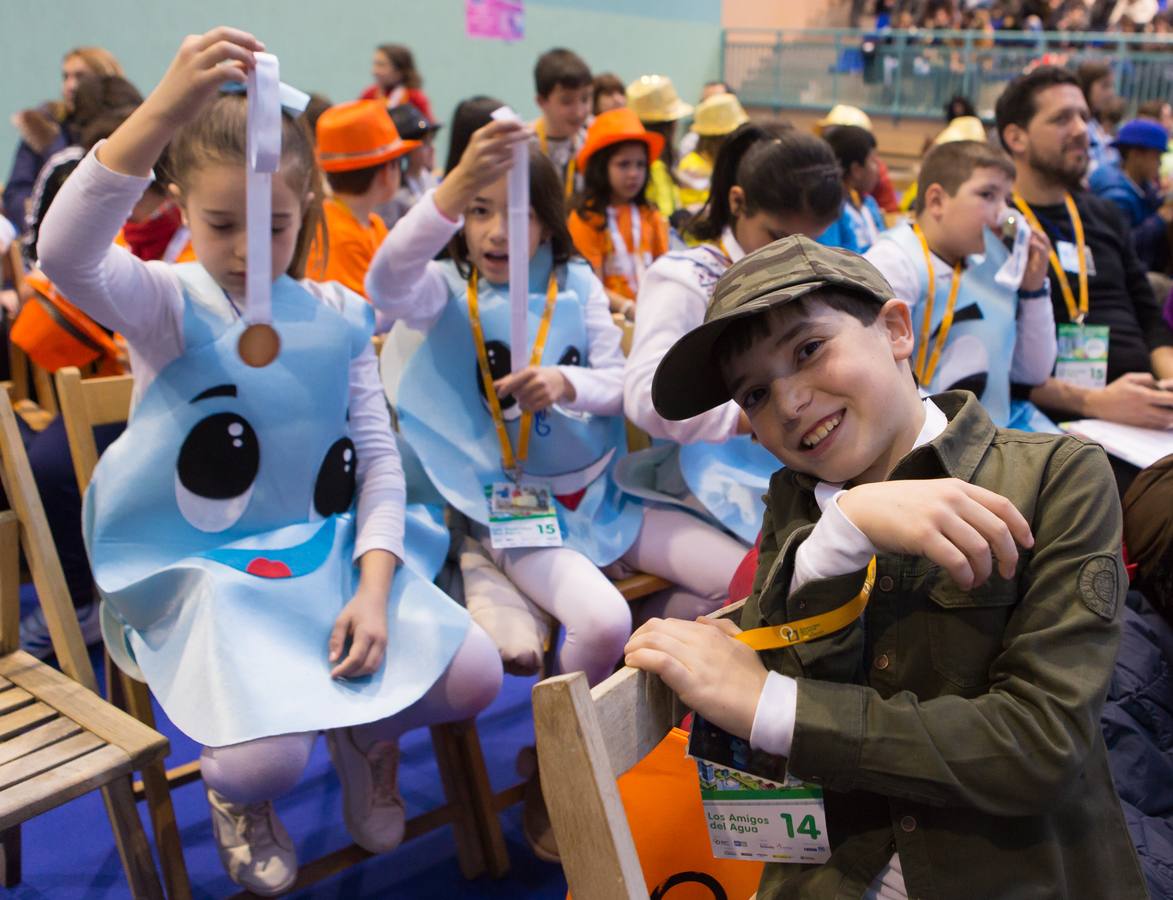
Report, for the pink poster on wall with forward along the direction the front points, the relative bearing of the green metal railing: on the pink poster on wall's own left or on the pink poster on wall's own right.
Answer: on the pink poster on wall's own left

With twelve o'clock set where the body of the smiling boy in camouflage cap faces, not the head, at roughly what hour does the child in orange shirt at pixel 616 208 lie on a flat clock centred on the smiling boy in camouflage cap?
The child in orange shirt is roughly at 4 o'clock from the smiling boy in camouflage cap.

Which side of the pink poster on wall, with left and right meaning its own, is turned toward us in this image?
front

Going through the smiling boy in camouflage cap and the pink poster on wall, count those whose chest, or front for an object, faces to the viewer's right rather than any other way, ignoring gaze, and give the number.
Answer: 0

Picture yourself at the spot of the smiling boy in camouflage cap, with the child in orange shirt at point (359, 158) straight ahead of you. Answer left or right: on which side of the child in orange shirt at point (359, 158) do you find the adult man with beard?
right

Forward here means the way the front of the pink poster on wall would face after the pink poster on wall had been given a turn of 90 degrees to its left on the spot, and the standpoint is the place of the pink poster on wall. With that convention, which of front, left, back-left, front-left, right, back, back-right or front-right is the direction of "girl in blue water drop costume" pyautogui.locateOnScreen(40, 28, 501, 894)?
right

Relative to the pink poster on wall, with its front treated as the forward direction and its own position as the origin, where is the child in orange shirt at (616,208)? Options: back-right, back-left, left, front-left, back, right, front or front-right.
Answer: front

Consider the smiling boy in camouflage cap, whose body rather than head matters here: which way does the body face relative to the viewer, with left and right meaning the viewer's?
facing the viewer and to the left of the viewer

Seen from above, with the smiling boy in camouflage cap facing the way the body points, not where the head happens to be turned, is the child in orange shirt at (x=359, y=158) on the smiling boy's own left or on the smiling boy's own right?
on the smiling boy's own right

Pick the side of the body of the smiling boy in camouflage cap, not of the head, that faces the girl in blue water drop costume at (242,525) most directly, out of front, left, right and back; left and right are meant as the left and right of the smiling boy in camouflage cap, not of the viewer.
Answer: right

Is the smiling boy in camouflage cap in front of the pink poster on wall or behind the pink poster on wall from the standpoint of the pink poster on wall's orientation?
in front

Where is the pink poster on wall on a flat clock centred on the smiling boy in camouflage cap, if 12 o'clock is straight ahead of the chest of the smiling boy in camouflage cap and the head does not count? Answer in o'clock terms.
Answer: The pink poster on wall is roughly at 4 o'clock from the smiling boy in camouflage cap.

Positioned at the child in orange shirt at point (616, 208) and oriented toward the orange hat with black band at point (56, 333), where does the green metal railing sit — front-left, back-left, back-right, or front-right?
back-right

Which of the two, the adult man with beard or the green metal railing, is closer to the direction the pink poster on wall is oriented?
the adult man with beard
